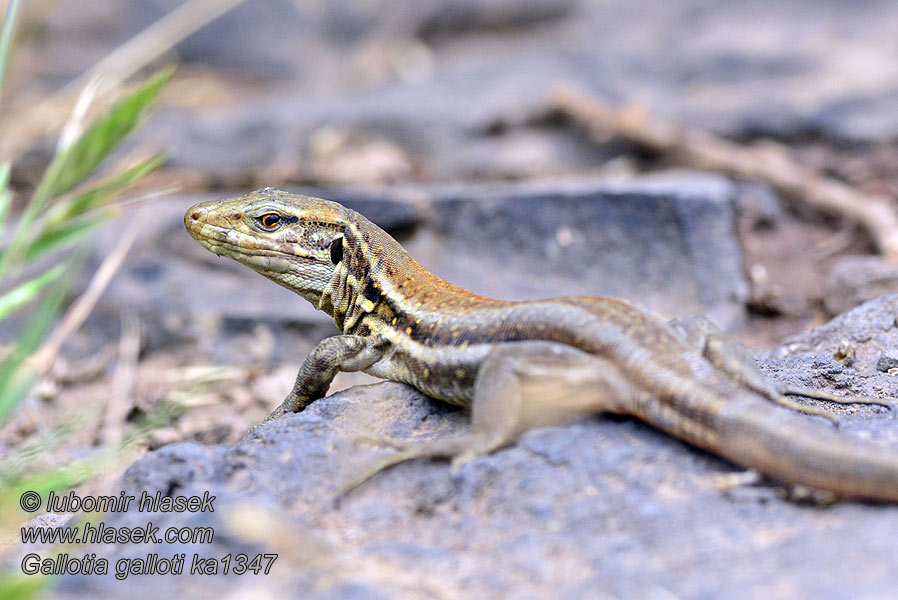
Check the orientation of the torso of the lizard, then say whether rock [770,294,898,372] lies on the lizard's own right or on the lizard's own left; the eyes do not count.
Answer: on the lizard's own right

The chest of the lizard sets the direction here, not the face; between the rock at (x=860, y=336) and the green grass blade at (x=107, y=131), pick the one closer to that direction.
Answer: the green grass blade

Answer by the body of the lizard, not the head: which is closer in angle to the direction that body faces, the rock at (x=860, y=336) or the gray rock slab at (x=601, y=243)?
the gray rock slab

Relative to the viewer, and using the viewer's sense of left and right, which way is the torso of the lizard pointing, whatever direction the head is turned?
facing away from the viewer and to the left of the viewer
